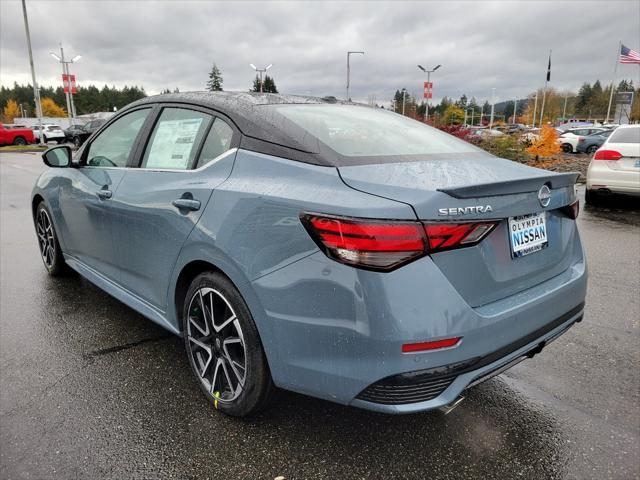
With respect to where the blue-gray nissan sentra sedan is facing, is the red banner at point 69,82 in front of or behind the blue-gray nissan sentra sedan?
in front

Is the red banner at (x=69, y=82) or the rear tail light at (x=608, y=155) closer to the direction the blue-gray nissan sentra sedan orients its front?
the red banner

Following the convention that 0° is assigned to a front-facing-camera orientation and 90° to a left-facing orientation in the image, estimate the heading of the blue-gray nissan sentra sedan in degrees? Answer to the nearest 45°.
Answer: approximately 135°

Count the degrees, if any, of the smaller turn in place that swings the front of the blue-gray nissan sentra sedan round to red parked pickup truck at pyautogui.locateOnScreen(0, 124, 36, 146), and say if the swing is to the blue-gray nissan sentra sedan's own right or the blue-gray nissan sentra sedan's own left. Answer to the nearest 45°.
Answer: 0° — it already faces it

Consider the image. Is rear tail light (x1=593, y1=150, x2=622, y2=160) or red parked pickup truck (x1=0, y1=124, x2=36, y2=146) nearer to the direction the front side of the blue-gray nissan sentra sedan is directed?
the red parked pickup truck

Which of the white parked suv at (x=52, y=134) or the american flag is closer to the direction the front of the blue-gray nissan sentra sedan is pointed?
the white parked suv

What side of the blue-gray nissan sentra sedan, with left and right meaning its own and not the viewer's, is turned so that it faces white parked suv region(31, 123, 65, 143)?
front

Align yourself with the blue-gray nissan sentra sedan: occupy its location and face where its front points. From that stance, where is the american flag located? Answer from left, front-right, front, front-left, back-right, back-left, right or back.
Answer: right

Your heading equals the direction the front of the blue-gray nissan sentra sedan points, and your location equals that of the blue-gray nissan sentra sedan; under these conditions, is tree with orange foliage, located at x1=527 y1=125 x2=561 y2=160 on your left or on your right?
on your right

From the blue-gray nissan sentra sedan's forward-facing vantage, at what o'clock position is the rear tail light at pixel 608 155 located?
The rear tail light is roughly at 3 o'clock from the blue-gray nissan sentra sedan.
